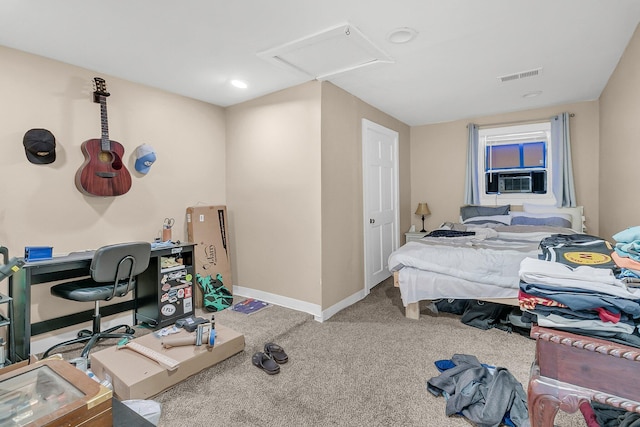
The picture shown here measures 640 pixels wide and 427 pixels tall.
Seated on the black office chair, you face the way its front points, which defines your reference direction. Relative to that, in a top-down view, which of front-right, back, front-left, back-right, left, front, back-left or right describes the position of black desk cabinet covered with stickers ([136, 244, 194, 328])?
right

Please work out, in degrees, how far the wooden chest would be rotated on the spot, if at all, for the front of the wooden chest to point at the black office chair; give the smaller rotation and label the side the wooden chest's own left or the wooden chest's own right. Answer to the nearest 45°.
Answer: approximately 45° to the wooden chest's own right

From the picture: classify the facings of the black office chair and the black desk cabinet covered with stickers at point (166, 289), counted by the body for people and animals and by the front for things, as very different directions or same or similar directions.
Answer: very different directions

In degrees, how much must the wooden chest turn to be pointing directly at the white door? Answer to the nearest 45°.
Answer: approximately 90° to its right

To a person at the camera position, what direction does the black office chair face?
facing away from the viewer and to the left of the viewer

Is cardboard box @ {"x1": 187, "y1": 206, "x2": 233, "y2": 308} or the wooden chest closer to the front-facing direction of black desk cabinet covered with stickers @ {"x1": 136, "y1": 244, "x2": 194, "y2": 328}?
the wooden chest

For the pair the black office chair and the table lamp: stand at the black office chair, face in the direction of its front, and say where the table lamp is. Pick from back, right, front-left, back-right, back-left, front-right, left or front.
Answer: back-right

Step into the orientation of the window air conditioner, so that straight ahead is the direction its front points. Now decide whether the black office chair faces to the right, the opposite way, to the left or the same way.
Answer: to the right

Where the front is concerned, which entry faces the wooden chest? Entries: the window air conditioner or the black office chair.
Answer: the window air conditioner

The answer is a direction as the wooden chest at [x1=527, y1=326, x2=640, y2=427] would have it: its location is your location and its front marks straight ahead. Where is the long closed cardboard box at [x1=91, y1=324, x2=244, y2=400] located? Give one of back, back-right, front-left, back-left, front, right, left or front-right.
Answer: front-right
